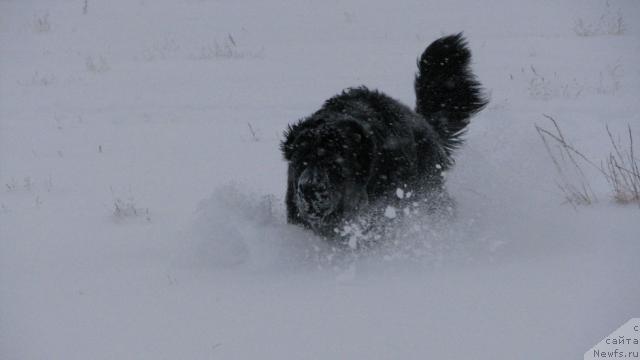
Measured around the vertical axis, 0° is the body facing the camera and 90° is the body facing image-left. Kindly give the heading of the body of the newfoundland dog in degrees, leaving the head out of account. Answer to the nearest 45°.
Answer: approximately 45°
